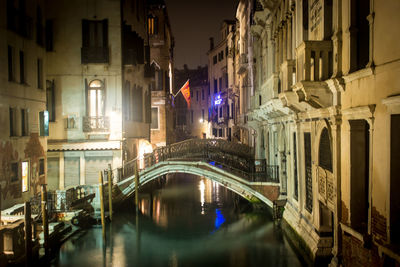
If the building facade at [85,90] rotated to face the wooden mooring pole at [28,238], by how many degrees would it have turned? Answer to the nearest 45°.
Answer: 0° — it already faces it

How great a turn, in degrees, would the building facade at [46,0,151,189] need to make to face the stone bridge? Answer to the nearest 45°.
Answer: approximately 90° to its left

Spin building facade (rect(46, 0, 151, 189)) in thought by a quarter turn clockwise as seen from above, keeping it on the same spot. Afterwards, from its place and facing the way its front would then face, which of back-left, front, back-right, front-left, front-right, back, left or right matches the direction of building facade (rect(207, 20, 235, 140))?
back-right

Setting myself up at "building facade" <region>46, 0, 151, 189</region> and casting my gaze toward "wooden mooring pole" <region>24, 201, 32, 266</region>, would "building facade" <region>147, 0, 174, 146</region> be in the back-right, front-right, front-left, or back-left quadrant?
back-left

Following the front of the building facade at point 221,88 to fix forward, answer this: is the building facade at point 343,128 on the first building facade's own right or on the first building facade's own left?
on the first building facade's own left

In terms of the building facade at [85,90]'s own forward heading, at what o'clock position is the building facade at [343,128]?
the building facade at [343,128] is roughly at 11 o'clock from the building facade at [85,90].

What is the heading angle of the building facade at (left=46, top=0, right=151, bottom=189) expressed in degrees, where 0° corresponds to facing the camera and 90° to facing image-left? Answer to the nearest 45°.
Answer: approximately 0°

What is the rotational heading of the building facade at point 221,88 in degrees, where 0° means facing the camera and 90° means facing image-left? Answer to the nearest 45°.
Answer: approximately 45°
